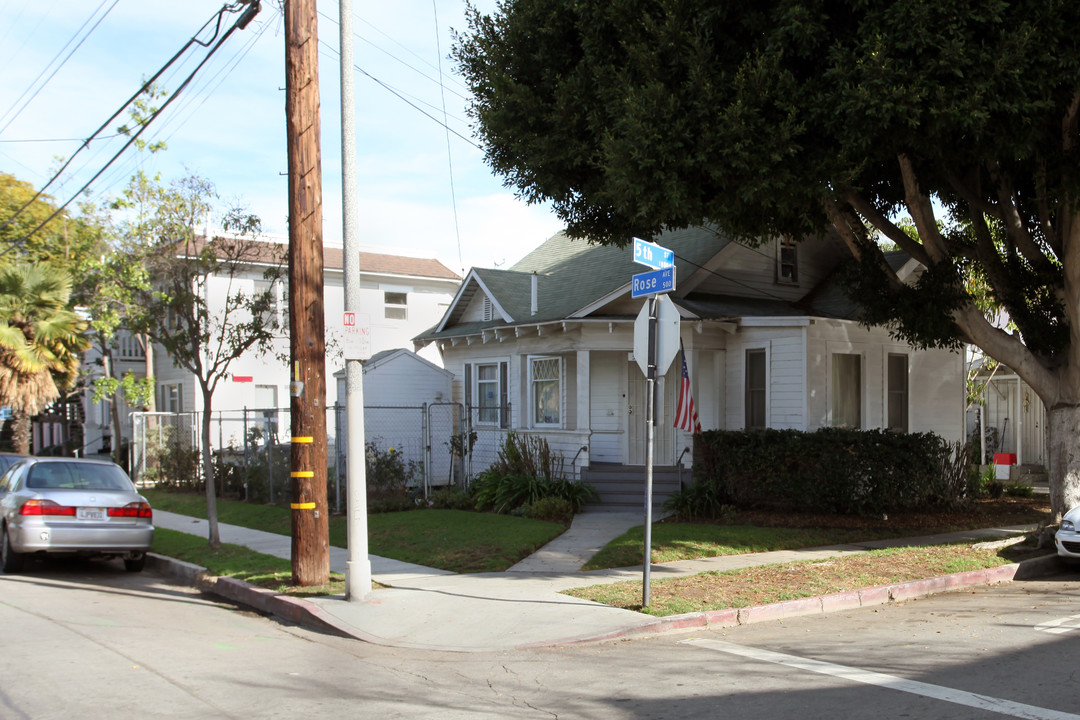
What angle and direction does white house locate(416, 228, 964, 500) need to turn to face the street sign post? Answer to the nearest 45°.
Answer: approximately 45° to its left

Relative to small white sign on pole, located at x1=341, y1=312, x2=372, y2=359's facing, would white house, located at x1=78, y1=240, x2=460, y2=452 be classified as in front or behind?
behind

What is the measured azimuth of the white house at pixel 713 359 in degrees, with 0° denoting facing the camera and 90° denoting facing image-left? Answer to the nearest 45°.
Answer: approximately 45°

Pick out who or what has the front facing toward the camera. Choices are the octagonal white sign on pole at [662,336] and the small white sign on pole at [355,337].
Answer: the small white sign on pole at [355,337]

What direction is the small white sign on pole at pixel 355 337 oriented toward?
toward the camera

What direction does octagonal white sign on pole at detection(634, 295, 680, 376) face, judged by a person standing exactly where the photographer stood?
facing away from the viewer and to the right of the viewer

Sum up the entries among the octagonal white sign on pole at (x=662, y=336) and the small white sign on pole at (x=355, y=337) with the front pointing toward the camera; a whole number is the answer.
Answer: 1

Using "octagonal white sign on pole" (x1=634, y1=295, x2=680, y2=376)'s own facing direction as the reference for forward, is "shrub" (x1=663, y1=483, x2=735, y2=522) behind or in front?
in front

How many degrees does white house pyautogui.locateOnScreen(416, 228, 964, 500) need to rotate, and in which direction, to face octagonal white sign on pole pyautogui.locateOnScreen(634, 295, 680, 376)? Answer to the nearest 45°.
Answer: approximately 45° to its left
